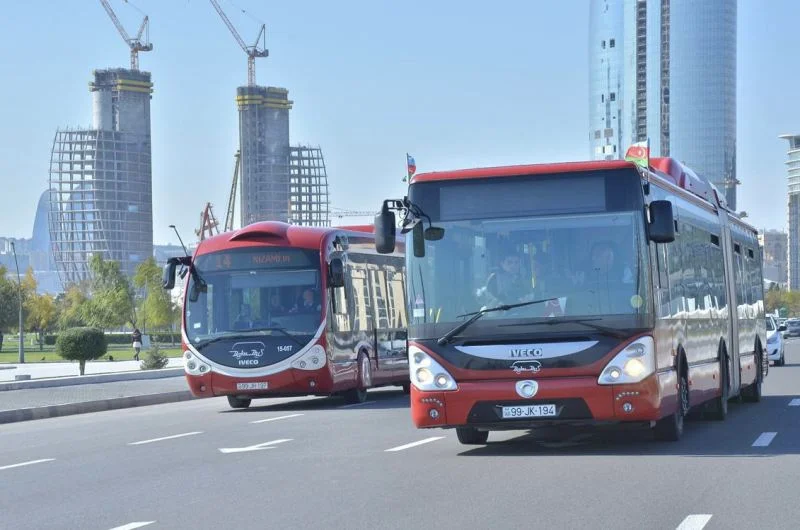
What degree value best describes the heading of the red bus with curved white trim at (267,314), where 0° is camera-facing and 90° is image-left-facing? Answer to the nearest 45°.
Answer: approximately 45°

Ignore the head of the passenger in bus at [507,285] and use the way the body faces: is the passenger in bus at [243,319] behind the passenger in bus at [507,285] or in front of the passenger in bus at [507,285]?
behind

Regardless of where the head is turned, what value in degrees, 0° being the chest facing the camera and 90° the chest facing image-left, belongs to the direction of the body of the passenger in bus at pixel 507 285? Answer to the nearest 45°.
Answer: approximately 0°

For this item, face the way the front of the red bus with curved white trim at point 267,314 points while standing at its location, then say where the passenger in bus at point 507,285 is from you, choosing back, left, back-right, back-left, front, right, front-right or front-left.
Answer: front-left

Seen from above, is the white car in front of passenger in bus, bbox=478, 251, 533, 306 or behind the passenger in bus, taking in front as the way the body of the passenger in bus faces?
behind

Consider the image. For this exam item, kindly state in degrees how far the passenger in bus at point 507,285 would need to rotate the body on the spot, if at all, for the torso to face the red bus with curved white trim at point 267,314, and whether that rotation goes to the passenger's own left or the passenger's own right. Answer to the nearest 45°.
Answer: approximately 180°

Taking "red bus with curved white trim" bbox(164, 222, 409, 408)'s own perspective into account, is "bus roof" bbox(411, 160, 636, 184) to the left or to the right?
on its left

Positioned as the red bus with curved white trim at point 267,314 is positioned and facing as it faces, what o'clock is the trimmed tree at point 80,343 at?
The trimmed tree is roughly at 4 o'clock from the red bus with curved white trim.

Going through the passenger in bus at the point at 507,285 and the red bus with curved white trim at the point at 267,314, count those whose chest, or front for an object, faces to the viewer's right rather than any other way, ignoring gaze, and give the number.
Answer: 0
